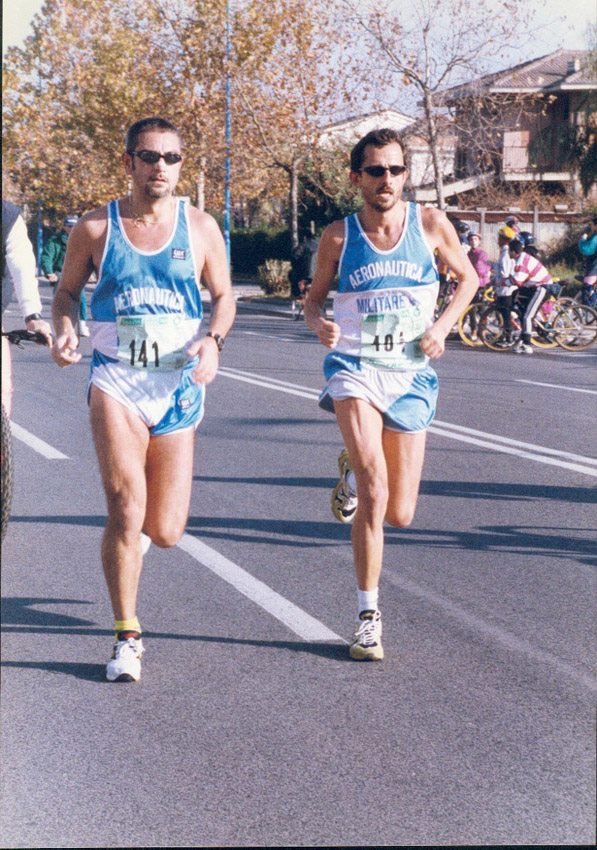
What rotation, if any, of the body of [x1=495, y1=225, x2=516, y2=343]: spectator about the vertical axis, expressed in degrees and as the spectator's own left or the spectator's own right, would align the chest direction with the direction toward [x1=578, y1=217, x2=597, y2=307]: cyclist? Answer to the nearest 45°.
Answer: approximately 135° to the spectator's own right

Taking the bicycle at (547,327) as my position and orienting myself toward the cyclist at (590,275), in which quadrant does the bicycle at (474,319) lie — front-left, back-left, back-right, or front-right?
back-left

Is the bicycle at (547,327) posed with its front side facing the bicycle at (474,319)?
yes

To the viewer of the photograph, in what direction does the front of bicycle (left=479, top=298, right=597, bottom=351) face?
facing to the left of the viewer

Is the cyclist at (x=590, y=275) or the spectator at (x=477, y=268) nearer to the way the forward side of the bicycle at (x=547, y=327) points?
the spectator

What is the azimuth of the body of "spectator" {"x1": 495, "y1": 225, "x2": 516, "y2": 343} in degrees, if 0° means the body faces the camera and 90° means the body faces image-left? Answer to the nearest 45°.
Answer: approximately 90°

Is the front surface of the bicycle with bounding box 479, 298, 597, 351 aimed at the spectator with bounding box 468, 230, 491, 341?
yes

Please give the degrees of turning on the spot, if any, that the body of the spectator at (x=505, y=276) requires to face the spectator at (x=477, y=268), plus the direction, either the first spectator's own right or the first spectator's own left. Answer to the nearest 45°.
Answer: approximately 45° to the first spectator's own right

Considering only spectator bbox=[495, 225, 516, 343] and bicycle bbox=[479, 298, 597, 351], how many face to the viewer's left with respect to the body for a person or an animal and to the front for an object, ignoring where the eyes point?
2
